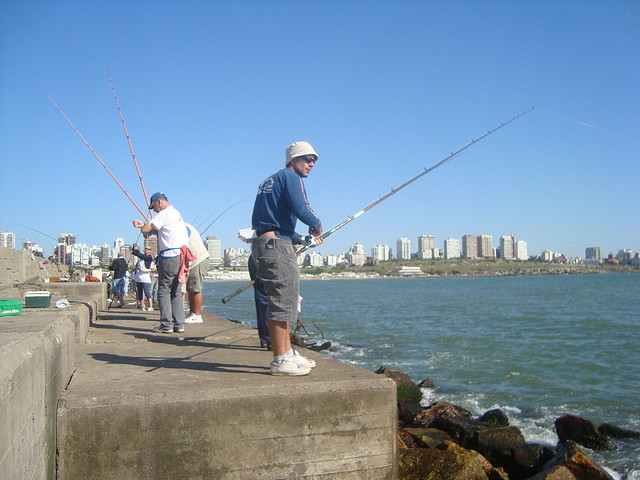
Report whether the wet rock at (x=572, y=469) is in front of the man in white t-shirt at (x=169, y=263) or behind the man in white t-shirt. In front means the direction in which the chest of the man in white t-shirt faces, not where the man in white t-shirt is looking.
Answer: behind

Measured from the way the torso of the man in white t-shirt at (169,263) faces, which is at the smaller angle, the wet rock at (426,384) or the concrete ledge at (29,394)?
the concrete ledge

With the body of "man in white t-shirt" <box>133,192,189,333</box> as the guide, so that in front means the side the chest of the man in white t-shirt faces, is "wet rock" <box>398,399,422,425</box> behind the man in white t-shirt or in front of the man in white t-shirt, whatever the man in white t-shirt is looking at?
behind

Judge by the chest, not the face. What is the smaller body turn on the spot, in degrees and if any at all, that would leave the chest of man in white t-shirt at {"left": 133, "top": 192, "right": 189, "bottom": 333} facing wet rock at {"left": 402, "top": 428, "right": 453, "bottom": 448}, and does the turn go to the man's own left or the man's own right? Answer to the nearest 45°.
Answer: approximately 180°

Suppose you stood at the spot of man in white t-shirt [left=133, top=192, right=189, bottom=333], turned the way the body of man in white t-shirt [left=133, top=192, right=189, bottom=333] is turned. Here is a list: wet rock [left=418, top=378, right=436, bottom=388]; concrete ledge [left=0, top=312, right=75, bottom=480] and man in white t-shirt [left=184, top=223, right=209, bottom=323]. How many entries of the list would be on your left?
1

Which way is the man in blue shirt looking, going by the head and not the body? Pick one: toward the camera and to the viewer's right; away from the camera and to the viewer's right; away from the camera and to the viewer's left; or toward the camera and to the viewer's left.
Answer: toward the camera and to the viewer's right

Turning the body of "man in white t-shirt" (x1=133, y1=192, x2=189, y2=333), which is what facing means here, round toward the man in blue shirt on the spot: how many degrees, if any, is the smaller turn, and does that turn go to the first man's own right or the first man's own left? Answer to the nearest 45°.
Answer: approximately 90° to the first man's own left

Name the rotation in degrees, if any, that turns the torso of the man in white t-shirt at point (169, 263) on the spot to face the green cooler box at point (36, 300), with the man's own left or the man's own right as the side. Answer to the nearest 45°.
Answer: approximately 45° to the man's own left

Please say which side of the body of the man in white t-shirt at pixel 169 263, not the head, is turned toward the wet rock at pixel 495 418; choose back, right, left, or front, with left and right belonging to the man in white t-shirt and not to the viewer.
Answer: back
